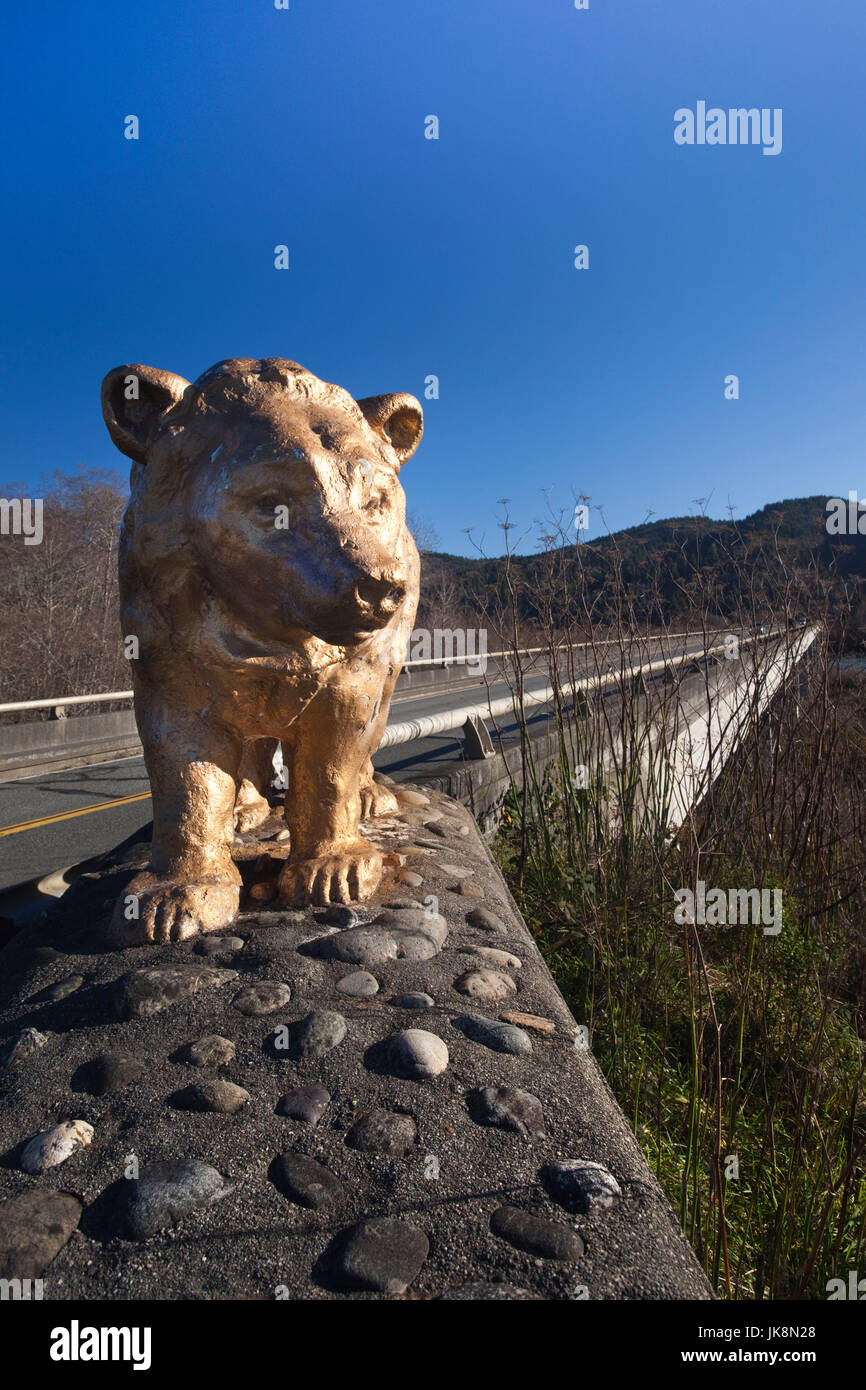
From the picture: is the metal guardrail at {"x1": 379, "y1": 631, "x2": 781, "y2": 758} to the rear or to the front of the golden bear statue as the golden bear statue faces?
to the rear

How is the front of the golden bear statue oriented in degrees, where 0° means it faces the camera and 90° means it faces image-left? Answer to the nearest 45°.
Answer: approximately 0°
